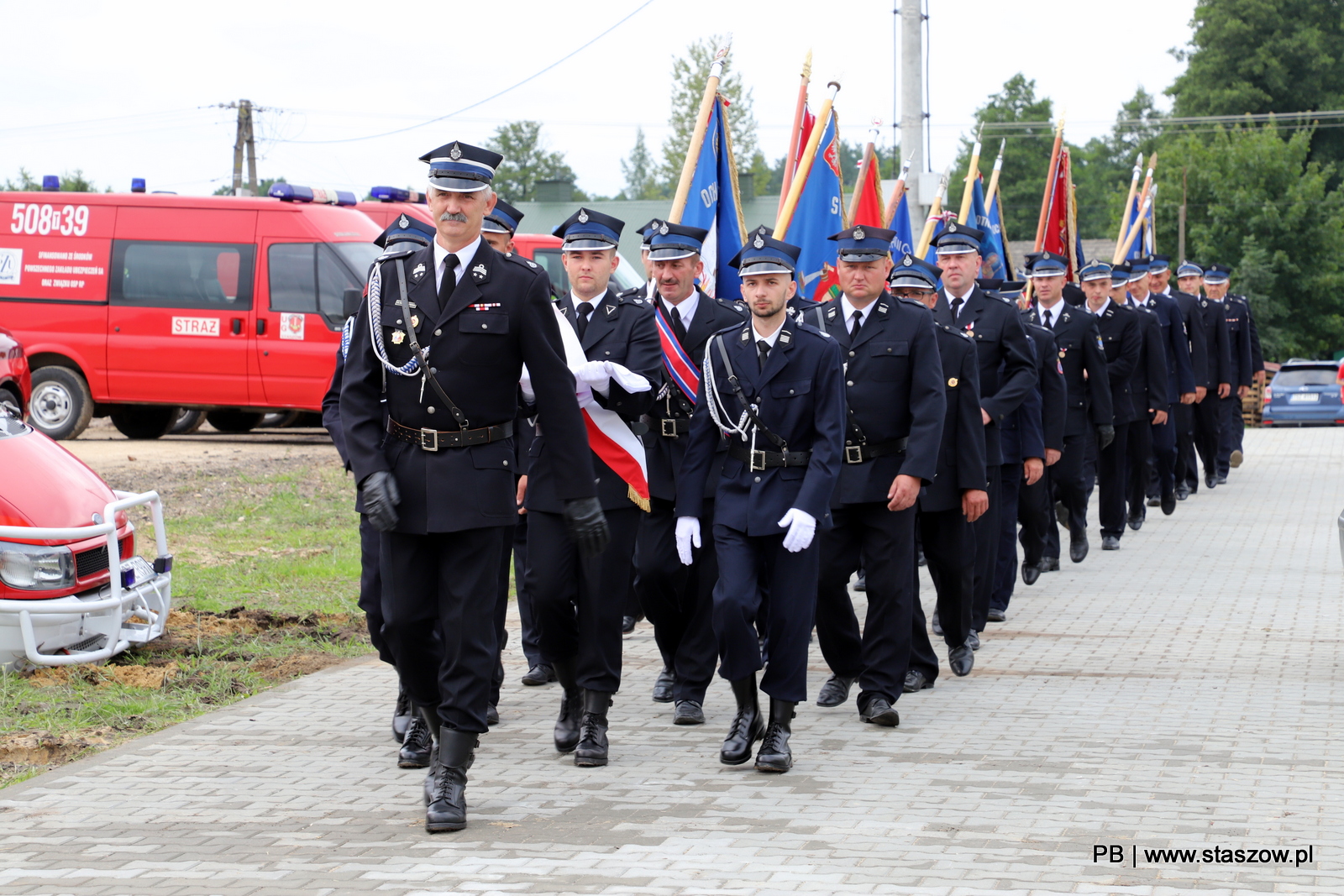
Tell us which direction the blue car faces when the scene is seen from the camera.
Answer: facing away from the viewer

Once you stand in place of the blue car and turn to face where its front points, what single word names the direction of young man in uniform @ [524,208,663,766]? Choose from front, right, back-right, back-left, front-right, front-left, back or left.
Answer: back

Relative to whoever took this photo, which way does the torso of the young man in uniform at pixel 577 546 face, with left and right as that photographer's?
facing the viewer

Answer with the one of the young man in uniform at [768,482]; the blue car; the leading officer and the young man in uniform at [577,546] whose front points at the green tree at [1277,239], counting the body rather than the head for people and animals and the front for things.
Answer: the blue car

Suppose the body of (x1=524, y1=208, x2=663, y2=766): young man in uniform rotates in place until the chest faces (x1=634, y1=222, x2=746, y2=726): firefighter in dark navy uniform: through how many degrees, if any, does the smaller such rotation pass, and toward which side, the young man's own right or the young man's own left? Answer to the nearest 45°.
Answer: approximately 135° to the young man's own left

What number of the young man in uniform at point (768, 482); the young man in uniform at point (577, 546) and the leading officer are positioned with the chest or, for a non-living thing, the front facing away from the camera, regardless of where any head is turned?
0

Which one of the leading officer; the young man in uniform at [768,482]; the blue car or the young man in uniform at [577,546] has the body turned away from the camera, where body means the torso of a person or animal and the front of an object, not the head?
the blue car

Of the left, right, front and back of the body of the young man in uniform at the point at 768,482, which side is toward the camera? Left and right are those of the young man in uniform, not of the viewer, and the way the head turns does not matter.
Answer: front

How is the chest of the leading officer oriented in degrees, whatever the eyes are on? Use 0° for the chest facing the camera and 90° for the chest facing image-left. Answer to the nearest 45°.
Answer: approximately 0°

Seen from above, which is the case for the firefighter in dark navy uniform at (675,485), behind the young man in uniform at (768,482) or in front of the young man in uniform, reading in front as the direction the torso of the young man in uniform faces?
behind

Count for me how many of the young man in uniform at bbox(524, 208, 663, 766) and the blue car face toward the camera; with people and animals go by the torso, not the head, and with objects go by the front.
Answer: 1
